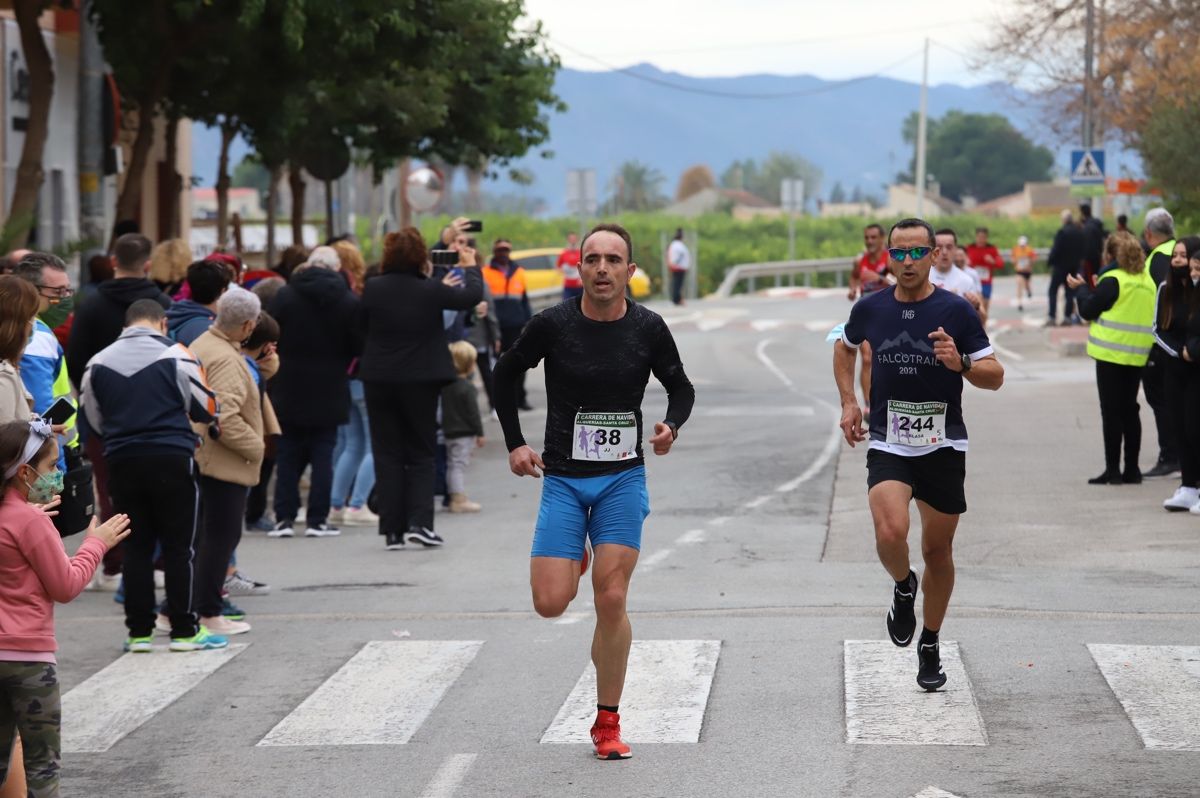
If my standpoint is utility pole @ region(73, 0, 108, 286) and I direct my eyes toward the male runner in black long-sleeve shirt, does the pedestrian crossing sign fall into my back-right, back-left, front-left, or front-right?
back-left

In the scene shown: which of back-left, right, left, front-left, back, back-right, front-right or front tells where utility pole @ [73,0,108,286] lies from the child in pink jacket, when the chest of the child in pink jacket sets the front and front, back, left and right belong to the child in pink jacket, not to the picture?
left

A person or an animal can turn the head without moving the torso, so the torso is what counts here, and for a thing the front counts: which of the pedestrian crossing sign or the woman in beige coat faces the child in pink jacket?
the pedestrian crossing sign

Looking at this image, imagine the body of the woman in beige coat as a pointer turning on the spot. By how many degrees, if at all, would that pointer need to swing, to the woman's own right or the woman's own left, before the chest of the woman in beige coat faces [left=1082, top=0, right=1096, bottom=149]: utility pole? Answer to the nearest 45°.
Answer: approximately 45° to the woman's own left

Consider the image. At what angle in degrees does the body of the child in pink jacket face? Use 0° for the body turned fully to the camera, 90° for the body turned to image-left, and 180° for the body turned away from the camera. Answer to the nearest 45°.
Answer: approximately 270°

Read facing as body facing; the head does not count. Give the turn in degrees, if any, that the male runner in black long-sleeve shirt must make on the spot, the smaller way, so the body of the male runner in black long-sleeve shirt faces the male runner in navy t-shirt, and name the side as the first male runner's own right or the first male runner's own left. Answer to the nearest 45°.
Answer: approximately 135° to the first male runner's own left

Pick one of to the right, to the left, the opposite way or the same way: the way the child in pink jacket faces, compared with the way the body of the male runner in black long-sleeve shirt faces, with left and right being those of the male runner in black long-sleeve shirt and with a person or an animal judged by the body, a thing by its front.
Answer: to the left

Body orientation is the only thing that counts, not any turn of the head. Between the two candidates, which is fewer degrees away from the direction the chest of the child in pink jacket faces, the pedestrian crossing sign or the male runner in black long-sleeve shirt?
the male runner in black long-sleeve shirt
